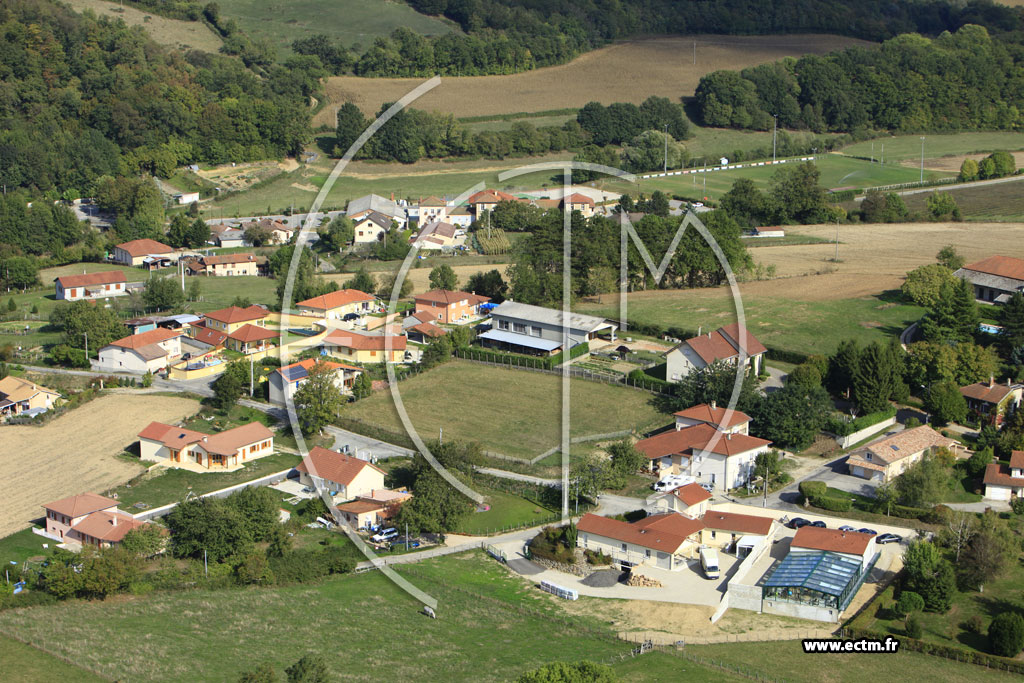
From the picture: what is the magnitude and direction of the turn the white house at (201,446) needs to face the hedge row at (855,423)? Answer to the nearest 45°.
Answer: approximately 90° to its left

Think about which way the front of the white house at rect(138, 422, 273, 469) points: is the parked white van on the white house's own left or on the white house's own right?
on the white house's own left

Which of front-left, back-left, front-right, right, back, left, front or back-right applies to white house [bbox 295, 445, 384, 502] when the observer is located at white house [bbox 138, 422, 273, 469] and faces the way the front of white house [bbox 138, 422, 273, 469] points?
front-left

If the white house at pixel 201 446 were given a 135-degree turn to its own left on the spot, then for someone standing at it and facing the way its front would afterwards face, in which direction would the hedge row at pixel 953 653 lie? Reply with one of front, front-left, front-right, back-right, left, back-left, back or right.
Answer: right

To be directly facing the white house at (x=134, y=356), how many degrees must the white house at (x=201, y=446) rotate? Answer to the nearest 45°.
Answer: approximately 180°

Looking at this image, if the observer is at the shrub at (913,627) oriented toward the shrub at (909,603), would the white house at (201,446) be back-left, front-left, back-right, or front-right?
front-left

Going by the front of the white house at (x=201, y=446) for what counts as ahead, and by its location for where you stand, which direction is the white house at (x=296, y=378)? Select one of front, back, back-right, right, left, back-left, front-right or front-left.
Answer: back-left

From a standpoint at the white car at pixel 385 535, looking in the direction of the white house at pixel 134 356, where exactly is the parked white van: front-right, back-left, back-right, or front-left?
back-right

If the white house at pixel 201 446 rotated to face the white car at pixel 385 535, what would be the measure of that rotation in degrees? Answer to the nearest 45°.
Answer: approximately 45° to its left

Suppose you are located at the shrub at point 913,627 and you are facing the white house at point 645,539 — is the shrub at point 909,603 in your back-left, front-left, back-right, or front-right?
front-right

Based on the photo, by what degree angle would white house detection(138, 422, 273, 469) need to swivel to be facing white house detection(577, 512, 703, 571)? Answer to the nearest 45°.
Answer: approximately 45° to its left

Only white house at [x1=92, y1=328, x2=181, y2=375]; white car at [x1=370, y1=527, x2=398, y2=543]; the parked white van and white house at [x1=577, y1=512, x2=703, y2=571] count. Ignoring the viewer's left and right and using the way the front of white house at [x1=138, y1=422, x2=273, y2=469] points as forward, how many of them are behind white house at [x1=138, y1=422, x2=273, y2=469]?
1

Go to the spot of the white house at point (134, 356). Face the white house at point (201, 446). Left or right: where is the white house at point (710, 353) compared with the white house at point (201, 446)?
left

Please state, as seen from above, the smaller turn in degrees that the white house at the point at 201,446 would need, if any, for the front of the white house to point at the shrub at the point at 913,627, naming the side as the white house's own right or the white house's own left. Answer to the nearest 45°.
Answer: approximately 45° to the white house's own left

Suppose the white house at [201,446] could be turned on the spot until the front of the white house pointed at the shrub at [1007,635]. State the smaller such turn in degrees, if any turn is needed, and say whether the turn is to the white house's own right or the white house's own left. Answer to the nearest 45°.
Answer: approximately 45° to the white house's own left

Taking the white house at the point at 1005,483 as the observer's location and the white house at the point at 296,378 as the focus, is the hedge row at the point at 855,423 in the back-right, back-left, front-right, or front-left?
front-right

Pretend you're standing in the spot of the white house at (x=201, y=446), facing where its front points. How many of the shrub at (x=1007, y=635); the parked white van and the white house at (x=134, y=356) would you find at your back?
1

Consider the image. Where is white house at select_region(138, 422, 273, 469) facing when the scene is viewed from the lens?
facing the viewer

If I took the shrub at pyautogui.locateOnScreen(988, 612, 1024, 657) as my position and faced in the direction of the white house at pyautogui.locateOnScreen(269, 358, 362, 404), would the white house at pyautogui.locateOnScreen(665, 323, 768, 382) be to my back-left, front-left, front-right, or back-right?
front-right

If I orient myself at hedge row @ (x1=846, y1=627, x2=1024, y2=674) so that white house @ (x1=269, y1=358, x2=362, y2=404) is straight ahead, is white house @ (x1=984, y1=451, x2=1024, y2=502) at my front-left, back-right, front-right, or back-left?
front-right

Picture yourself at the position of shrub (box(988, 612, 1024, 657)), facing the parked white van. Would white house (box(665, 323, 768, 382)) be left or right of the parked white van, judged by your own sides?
right
